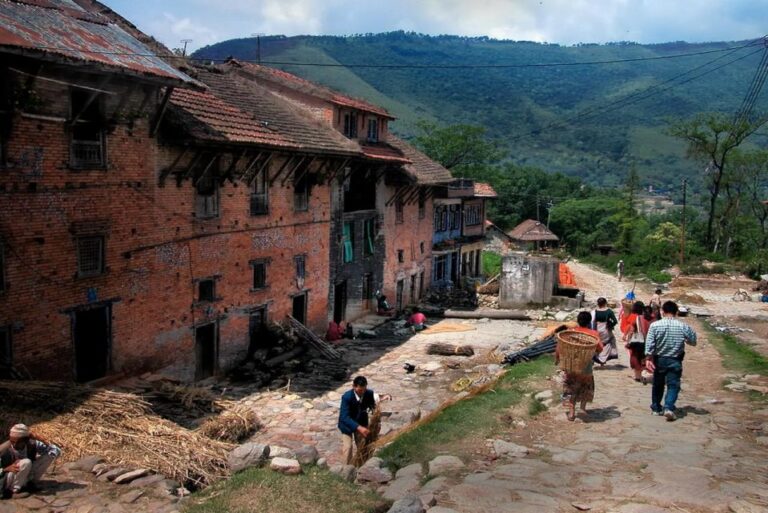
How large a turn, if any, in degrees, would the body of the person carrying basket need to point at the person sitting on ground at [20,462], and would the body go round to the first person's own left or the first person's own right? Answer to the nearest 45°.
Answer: approximately 135° to the first person's own left

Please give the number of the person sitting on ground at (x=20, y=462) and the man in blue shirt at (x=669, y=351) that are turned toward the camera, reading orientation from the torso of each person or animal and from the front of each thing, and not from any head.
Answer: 1

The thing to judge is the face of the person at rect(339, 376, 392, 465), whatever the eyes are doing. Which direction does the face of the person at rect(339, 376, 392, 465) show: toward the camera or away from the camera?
toward the camera

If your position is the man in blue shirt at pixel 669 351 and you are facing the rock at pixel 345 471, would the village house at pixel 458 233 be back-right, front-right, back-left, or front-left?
back-right

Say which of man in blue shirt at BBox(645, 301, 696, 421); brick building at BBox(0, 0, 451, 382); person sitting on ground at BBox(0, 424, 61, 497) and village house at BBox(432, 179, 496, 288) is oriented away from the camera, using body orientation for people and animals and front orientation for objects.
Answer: the man in blue shirt

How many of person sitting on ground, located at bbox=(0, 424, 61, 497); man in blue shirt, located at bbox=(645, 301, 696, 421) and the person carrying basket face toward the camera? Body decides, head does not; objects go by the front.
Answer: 1

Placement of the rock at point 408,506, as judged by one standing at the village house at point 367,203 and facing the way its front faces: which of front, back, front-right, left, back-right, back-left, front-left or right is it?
front-right

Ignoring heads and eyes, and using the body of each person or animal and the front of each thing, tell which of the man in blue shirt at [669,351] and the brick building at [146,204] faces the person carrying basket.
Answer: the brick building

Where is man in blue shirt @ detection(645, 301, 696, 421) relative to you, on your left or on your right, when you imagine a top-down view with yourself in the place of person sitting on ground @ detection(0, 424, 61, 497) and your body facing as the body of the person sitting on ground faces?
on your left

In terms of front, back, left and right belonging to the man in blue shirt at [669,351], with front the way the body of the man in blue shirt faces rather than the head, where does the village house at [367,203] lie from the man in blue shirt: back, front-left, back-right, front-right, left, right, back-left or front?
front-left

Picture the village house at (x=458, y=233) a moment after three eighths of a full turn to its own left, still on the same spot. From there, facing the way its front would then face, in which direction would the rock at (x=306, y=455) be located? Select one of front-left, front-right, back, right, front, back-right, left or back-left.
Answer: back

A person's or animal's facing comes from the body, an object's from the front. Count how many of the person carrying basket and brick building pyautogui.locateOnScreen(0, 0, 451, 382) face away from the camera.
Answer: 1

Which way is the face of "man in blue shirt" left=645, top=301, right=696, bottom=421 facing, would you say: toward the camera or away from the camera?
away from the camera

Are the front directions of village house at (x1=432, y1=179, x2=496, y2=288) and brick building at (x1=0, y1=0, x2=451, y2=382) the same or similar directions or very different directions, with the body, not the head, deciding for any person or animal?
same or similar directions

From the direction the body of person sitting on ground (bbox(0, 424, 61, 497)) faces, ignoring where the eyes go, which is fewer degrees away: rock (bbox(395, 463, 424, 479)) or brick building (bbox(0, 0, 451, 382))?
the rock

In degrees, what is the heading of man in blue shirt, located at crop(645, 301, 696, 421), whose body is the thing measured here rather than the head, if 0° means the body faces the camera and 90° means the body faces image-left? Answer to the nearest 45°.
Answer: approximately 180°

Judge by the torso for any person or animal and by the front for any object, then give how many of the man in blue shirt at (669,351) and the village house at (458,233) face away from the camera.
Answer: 1

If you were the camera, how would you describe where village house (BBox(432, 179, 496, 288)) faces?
facing the viewer and to the right of the viewer

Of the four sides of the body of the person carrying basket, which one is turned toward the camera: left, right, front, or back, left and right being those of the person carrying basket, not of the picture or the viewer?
back

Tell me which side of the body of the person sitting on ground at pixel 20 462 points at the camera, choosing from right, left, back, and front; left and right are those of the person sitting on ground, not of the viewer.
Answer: front

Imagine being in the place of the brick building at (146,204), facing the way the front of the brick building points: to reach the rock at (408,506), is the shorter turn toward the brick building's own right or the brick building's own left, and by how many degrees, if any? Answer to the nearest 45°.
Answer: approximately 45° to the brick building's own right

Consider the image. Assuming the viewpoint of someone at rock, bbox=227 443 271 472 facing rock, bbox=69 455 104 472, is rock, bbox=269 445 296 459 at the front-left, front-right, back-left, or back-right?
back-right
